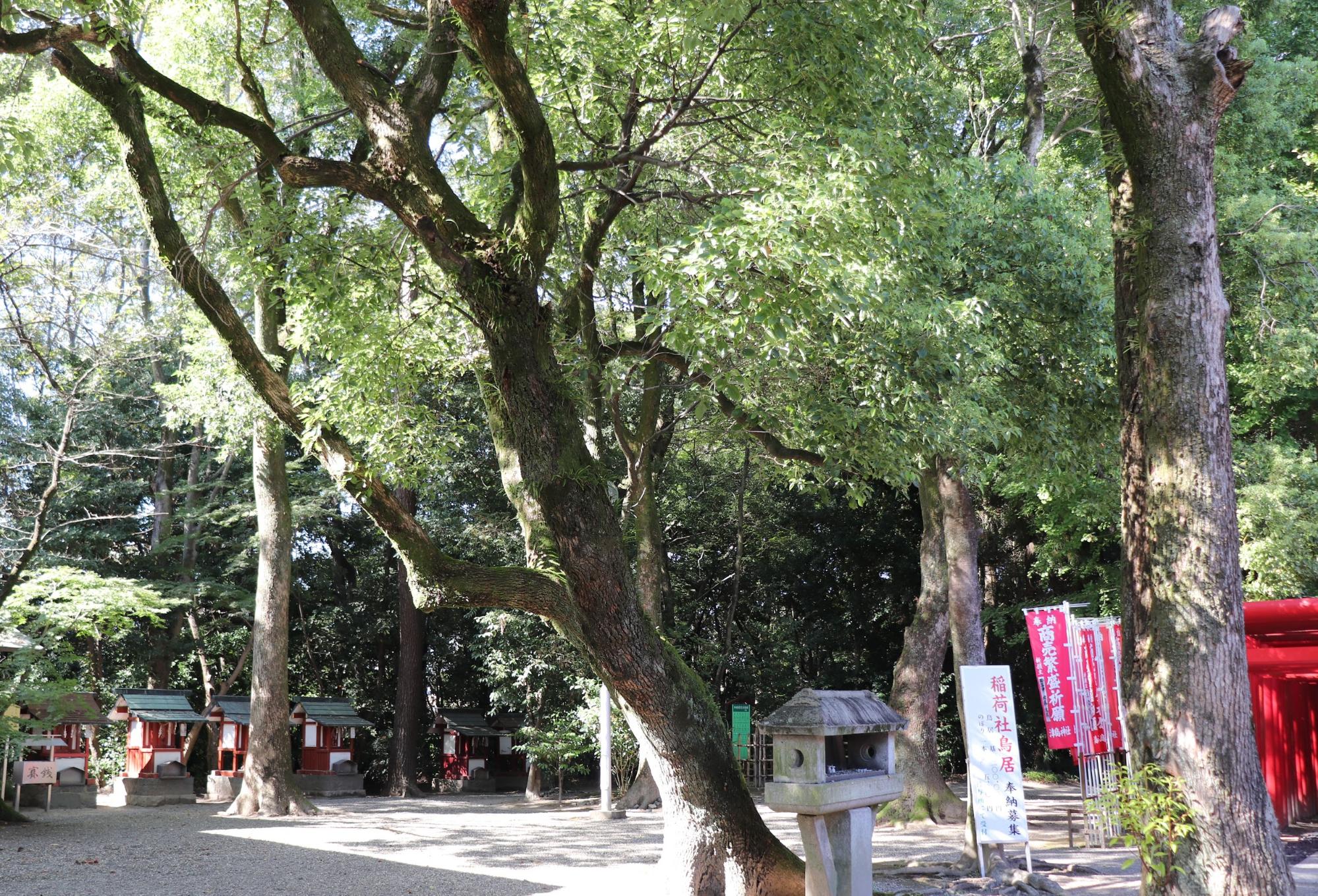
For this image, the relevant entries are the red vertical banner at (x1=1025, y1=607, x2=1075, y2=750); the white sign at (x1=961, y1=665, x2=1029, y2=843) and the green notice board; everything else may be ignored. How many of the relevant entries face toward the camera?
3

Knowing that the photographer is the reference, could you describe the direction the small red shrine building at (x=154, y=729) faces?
facing the viewer and to the right of the viewer

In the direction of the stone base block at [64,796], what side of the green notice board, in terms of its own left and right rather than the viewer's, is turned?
right

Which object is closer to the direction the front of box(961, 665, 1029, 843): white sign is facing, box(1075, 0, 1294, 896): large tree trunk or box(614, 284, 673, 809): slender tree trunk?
the large tree trunk

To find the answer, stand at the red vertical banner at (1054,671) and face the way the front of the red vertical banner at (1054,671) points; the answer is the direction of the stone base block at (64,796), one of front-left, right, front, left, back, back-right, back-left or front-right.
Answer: right
